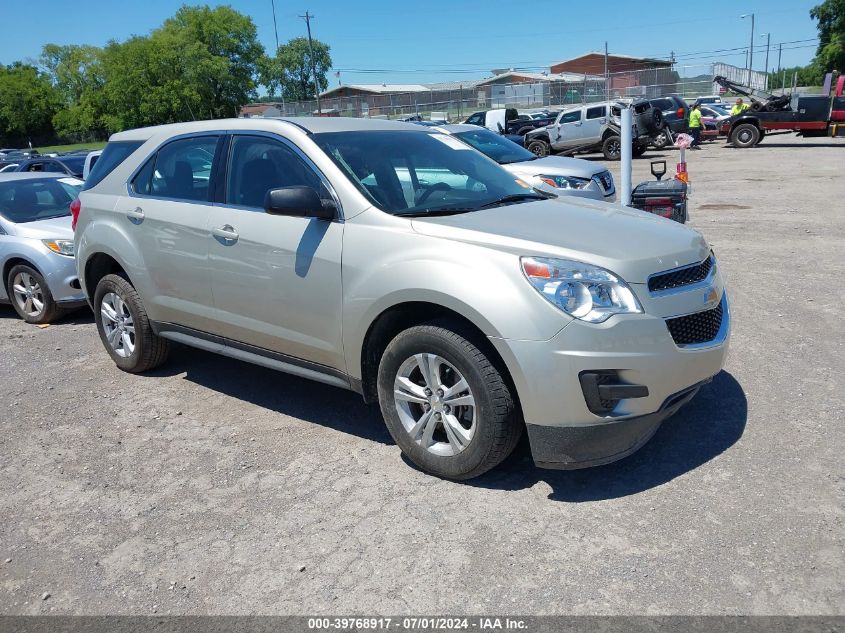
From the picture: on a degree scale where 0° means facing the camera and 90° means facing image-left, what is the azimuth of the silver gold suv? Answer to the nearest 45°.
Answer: approximately 315°

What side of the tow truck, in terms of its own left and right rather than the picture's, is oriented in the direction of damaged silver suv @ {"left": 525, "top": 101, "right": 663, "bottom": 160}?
back

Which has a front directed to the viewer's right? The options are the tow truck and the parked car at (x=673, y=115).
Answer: the tow truck

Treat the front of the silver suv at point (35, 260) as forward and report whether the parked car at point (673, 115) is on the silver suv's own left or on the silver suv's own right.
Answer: on the silver suv's own left

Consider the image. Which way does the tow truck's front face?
to the viewer's right

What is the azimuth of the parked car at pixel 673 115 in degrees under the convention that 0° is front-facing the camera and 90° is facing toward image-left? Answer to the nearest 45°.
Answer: approximately 135°

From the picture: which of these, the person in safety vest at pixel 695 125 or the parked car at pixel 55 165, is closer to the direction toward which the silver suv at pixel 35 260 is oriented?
the person in safety vest

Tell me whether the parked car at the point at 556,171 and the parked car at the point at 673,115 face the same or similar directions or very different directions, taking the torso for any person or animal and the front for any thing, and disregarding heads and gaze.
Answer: very different directions

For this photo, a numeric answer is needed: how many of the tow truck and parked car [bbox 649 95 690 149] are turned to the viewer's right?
1
